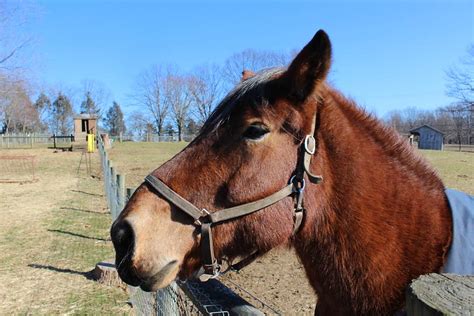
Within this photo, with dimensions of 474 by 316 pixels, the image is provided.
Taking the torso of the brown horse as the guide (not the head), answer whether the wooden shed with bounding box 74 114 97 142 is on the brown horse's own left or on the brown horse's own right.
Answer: on the brown horse's own right

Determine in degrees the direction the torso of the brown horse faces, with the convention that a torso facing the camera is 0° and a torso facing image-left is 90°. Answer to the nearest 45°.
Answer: approximately 90°

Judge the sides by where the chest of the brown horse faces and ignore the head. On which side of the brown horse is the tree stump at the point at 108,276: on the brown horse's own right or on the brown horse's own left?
on the brown horse's own right
